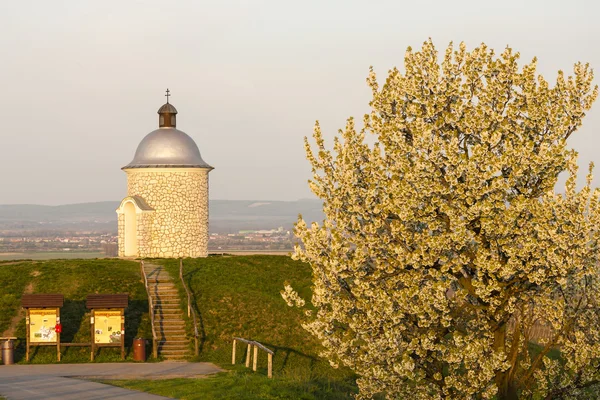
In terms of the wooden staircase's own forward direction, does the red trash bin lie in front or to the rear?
in front

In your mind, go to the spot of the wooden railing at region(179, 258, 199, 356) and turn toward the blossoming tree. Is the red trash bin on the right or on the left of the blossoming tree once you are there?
right

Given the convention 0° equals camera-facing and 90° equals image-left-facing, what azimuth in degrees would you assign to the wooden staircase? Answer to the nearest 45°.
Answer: approximately 0°

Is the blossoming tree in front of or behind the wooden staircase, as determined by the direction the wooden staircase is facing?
in front
